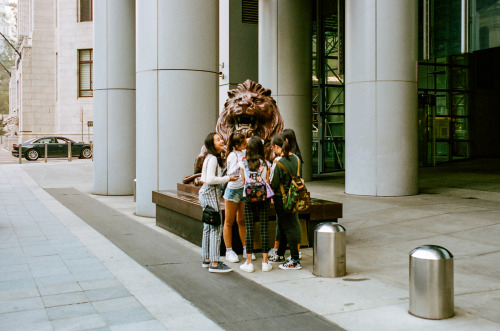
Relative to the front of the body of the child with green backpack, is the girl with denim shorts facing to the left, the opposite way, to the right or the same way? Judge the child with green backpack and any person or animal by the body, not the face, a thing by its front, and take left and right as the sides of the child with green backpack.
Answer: the opposite way

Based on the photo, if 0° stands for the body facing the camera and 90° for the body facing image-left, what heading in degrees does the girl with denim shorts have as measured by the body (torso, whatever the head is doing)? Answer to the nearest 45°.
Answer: approximately 270°

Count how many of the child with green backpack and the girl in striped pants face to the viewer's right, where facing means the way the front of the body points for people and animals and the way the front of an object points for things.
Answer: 1
